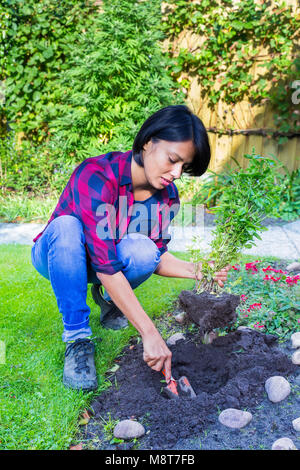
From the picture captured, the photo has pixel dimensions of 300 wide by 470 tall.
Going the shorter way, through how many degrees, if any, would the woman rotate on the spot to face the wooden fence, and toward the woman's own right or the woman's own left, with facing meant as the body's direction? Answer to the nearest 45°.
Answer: approximately 135° to the woman's own left

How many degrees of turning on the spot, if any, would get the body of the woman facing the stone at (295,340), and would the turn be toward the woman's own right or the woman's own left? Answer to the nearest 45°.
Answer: approximately 45° to the woman's own left

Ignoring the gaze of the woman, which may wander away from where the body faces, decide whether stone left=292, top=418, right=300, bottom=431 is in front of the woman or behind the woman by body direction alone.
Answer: in front

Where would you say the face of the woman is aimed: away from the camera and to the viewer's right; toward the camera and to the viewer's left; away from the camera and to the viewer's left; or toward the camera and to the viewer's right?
toward the camera and to the viewer's right

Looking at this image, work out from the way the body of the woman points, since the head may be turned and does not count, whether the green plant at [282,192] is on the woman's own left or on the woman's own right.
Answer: on the woman's own left

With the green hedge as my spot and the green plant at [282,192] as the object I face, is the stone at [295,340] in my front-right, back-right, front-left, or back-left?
front-right

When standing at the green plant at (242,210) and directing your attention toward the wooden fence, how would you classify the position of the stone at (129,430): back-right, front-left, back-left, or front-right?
back-left

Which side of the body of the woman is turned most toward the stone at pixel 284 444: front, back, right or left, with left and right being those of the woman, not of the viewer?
front

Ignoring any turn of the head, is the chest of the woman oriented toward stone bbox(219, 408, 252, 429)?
yes

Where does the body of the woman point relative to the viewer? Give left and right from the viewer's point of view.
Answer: facing the viewer and to the right of the viewer
